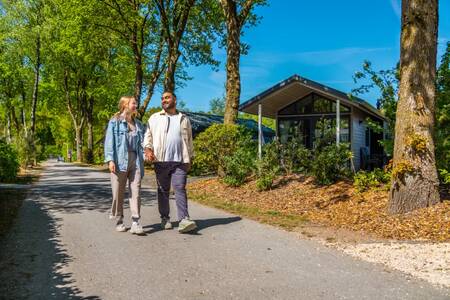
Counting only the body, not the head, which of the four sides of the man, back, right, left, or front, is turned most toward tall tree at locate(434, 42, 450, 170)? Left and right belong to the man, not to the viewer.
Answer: left

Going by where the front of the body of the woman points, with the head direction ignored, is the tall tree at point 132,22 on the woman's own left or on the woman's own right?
on the woman's own left

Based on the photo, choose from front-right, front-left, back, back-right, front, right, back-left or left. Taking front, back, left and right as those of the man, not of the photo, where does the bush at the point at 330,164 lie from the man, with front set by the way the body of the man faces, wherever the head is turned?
back-left

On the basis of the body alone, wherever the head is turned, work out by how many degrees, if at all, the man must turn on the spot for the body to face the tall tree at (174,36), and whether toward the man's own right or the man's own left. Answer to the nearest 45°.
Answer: approximately 180°

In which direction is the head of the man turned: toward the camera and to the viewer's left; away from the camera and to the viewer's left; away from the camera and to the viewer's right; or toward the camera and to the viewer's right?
toward the camera and to the viewer's left

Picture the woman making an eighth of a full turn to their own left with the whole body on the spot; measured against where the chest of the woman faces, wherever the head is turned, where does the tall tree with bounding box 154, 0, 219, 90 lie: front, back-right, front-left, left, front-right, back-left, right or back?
left

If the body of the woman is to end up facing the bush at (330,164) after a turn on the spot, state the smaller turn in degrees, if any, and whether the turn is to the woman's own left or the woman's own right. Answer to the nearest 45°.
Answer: approximately 90° to the woman's own left

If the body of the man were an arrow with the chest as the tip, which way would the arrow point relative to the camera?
toward the camera

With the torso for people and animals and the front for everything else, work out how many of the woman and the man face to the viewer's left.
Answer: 0

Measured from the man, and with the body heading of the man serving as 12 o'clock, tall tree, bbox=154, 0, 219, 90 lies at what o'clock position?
The tall tree is roughly at 6 o'clock from the man.

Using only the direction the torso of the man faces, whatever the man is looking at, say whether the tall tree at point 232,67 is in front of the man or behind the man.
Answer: behind

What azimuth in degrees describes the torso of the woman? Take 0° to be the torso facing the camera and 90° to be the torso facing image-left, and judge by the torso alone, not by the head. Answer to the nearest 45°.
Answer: approximately 315°

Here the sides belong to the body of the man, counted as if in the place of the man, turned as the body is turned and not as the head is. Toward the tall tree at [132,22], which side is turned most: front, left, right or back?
back

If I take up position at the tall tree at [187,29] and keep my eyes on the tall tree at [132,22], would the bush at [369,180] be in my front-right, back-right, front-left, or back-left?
back-left

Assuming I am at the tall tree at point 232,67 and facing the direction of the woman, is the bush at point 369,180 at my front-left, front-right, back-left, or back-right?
front-left
